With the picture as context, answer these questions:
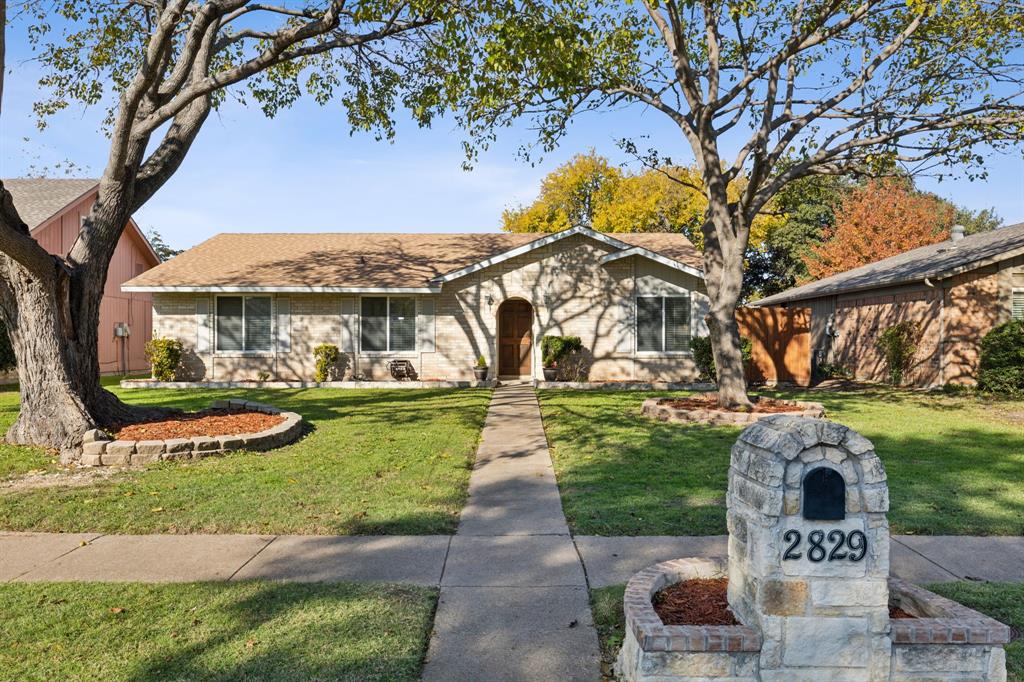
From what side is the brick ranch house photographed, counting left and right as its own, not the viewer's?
front

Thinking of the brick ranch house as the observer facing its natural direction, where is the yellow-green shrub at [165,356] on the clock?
The yellow-green shrub is roughly at 3 o'clock from the brick ranch house.

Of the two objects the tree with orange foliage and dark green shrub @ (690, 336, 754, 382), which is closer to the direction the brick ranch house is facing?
the dark green shrub

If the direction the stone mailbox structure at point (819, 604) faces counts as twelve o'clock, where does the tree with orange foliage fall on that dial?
The tree with orange foliage is roughly at 6 o'clock from the stone mailbox structure.

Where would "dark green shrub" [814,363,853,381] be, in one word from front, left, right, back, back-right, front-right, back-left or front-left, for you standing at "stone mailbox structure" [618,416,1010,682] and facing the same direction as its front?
back

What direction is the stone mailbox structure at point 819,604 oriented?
toward the camera

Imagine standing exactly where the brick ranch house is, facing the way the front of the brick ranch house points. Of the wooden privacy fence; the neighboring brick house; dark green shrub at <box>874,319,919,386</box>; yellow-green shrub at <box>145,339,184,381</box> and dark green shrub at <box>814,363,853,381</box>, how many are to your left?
4

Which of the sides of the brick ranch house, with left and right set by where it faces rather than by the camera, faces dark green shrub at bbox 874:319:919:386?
left

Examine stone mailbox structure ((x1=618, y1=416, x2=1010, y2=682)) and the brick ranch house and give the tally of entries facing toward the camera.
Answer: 2

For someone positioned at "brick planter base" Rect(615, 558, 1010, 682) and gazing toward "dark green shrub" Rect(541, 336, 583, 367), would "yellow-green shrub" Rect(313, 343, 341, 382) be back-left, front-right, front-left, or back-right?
front-left

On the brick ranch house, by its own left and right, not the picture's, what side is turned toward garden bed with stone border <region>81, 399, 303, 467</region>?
front

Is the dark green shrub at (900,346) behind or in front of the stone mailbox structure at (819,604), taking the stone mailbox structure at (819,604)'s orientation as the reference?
behind

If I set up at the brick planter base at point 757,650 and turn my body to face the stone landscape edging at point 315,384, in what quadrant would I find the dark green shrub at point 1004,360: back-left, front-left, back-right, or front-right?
front-right

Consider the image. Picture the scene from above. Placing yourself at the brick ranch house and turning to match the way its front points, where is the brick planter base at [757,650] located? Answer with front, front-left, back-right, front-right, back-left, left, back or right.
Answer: front

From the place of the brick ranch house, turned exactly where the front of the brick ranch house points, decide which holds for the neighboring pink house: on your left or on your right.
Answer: on your right
